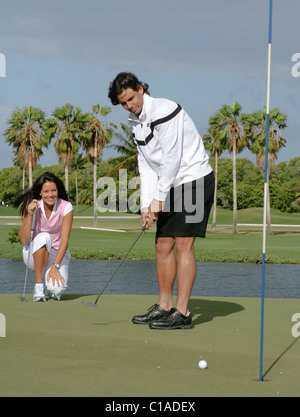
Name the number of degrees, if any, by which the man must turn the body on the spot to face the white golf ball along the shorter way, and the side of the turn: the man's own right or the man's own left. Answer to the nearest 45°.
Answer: approximately 45° to the man's own left

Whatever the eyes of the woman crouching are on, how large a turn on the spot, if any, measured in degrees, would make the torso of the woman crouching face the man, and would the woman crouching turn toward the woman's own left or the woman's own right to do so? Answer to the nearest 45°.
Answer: approximately 45° to the woman's own left

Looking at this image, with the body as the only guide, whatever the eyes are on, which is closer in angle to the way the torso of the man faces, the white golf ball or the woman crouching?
the white golf ball

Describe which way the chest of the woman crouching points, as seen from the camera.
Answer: toward the camera

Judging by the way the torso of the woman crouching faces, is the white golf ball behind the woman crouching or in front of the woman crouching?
in front

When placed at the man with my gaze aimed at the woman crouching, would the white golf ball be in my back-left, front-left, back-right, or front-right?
back-left

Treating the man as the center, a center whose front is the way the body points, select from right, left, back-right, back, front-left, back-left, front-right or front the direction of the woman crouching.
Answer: right
